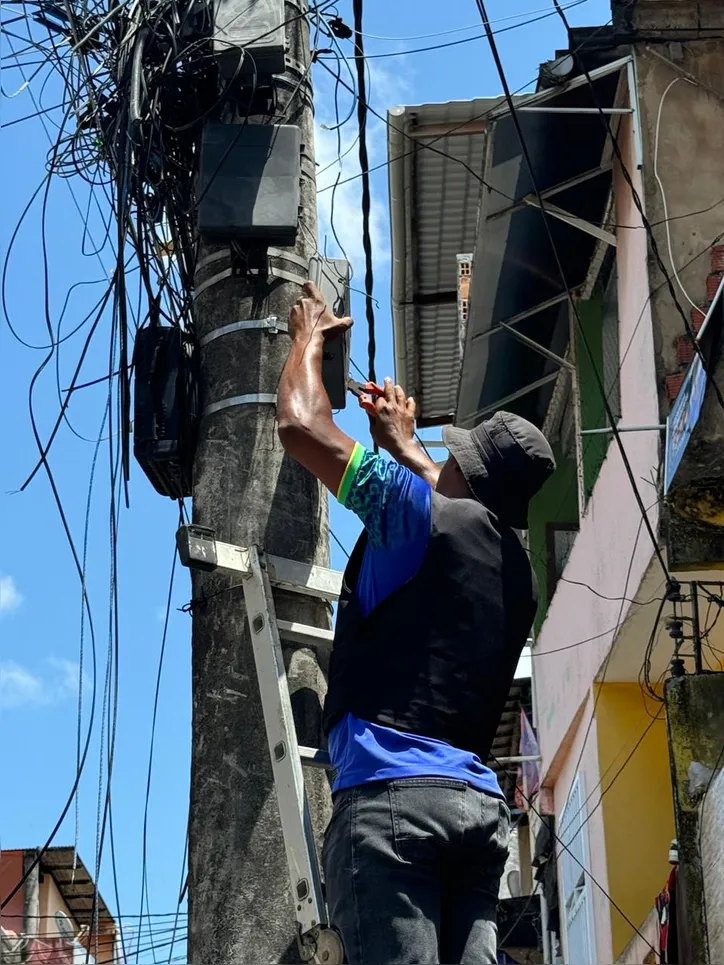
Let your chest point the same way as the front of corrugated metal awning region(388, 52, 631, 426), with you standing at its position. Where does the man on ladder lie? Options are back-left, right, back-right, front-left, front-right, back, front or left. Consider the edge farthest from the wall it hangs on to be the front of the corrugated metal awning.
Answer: left

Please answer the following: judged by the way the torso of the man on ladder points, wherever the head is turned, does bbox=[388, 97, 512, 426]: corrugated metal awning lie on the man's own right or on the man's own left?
on the man's own right

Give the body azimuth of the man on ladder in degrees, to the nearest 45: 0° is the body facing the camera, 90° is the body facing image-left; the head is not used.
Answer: approximately 135°

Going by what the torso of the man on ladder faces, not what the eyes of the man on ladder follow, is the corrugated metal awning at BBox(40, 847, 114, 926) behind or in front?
in front

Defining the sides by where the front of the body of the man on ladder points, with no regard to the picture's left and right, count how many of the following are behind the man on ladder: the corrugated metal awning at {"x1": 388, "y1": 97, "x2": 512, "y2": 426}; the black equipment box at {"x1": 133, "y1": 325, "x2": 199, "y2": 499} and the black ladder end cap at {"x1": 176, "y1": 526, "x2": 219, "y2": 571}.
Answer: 0

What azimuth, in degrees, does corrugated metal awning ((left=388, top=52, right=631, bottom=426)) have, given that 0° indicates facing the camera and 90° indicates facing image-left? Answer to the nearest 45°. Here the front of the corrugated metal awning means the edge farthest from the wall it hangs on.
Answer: approximately 90°

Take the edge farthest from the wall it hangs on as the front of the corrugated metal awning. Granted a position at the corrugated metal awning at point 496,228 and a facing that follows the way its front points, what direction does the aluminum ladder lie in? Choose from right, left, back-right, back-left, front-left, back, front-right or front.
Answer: left

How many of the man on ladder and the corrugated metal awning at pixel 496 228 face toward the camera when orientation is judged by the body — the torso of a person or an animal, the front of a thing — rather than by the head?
0

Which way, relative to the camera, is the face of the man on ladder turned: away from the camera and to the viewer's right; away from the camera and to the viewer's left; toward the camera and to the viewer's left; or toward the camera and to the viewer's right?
away from the camera and to the viewer's left
